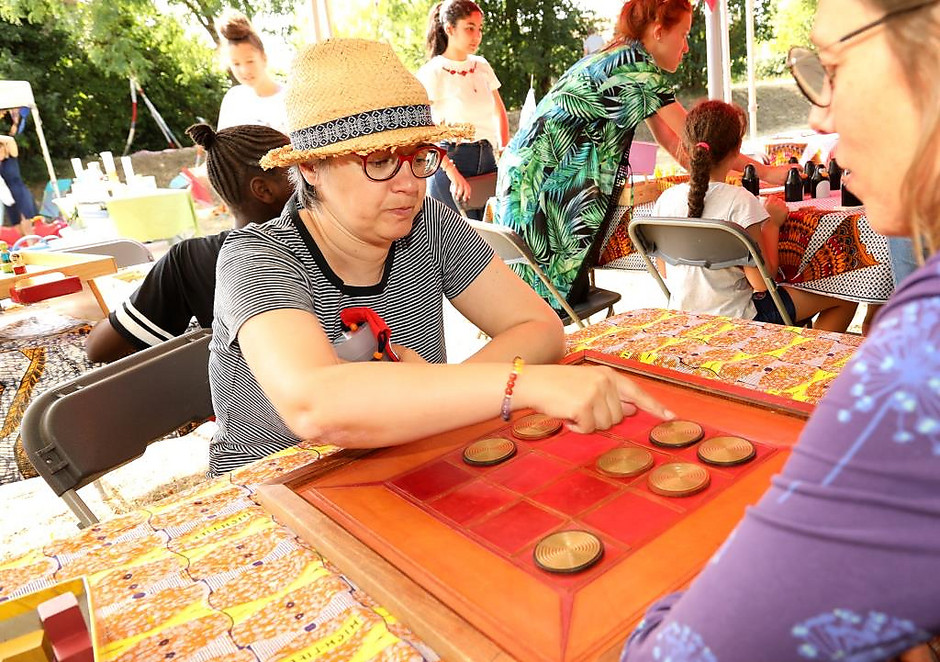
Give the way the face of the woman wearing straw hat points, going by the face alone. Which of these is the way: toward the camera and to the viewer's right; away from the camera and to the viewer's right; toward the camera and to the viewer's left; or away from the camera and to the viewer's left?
toward the camera and to the viewer's right

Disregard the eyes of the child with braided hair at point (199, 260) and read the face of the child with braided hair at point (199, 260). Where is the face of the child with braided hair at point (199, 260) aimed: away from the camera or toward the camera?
away from the camera

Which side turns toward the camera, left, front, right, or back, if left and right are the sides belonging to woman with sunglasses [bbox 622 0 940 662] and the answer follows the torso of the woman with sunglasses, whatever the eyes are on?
left

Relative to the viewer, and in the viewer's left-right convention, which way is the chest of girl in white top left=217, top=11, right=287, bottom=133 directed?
facing the viewer

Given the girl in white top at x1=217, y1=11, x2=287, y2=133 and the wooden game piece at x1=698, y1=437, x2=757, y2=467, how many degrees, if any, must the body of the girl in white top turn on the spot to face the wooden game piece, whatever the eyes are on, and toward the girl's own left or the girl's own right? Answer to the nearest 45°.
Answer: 0° — they already face it

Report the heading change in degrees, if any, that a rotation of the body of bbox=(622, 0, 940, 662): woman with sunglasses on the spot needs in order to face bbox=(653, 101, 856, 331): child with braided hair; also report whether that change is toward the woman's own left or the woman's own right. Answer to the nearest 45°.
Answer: approximately 90° to the woman's own right

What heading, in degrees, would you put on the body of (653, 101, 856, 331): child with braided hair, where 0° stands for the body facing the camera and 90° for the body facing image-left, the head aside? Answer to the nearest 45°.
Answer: approximately 225°

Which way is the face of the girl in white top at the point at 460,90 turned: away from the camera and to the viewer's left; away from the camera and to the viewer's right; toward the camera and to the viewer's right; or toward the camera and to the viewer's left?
toward the camera and to the viewer's right

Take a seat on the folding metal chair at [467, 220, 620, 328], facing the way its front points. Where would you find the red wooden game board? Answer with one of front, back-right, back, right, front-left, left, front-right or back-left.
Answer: back-right

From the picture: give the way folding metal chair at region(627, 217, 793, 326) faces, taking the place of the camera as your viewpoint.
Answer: facing away from the viewer and to the right of the viewer

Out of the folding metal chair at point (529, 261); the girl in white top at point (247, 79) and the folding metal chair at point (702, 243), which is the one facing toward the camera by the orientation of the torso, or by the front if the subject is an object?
the girl in white top

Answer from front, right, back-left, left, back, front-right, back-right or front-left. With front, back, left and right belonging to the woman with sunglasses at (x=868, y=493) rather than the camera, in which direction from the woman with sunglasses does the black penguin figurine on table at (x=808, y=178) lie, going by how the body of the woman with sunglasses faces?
right

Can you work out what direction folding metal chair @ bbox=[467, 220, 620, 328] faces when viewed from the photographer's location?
facing away from the viewer and to the right of the viewer

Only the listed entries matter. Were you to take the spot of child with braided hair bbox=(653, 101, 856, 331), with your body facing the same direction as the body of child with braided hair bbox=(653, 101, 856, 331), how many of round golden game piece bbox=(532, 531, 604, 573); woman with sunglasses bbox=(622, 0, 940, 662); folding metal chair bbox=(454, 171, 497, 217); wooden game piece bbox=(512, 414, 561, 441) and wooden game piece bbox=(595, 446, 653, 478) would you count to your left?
1

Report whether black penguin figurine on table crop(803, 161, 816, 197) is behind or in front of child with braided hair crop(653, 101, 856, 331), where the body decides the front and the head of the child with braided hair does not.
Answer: in front
